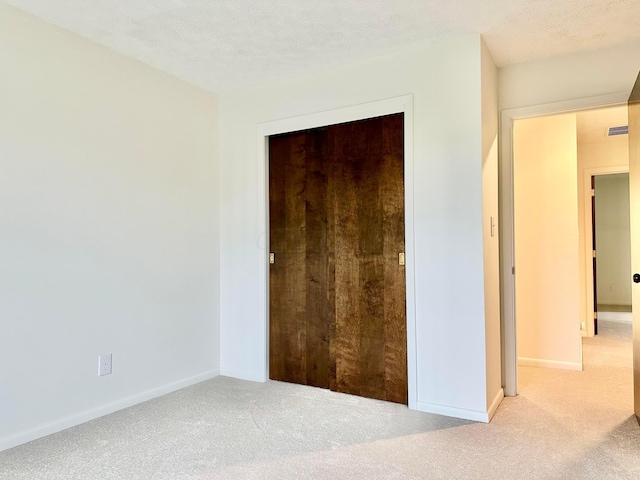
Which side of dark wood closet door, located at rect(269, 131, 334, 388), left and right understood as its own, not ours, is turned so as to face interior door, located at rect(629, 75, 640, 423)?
left

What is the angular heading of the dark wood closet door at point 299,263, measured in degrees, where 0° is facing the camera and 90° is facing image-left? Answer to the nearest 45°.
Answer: approximately 45°

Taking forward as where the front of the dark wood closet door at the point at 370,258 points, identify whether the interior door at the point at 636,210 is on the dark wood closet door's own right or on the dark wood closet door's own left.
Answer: on the dark wood closet door's own left

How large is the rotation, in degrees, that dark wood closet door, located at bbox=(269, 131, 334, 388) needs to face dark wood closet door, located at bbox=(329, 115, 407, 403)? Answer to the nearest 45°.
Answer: approximately 90° to its left
